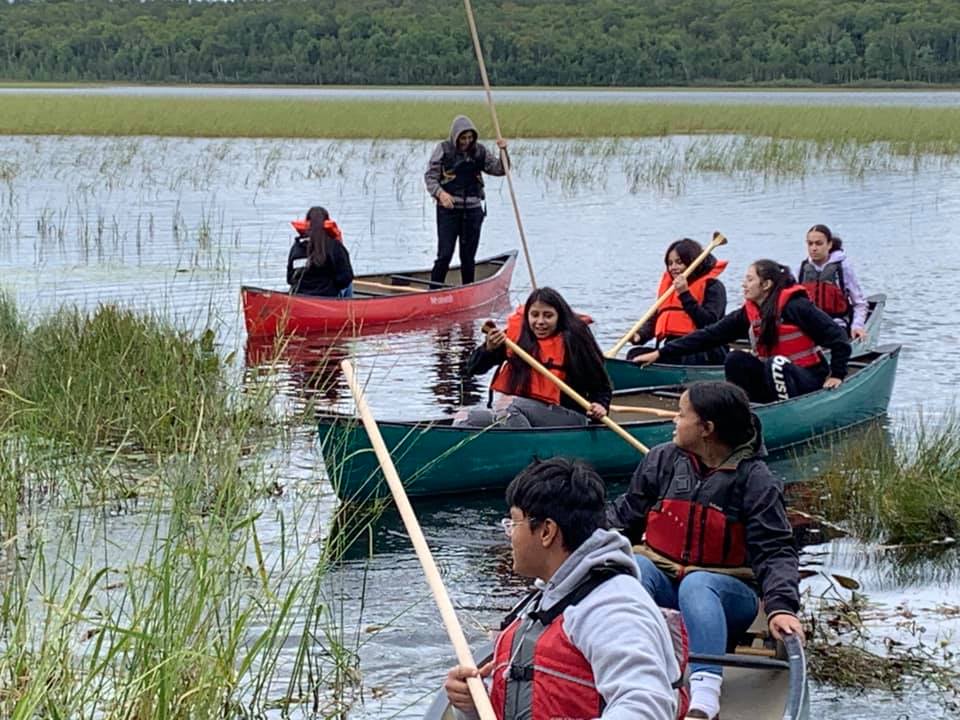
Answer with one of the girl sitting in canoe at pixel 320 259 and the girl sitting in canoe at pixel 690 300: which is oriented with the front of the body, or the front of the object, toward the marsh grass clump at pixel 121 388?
the girl sitting in canoe at pixel 690 300

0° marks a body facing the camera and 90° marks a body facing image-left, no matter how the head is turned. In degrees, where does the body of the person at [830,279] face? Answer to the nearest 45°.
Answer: approximately 45°

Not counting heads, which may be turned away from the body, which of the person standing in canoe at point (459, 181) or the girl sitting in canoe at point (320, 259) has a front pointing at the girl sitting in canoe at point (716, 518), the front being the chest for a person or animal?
the person standing in canoe

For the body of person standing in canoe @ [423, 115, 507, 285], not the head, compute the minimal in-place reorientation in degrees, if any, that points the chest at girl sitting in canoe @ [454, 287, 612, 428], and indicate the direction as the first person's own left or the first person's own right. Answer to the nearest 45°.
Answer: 0° — they already face them

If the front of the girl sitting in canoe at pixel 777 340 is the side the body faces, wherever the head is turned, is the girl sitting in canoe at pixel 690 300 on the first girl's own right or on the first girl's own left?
on the first girl's own right

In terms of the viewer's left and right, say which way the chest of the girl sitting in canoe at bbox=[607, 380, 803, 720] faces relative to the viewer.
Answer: facing the viewer and to the left of the viewer

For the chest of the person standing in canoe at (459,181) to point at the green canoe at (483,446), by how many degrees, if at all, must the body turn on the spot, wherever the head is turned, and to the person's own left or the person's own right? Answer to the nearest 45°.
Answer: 0° — they already face it

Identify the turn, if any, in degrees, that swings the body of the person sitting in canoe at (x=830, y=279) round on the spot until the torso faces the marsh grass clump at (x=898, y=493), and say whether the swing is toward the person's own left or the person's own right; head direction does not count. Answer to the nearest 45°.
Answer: approximately 45° to the person's own left

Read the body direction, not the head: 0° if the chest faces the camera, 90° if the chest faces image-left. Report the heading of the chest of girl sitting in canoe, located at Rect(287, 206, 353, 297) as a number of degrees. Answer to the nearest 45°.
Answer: approximately 180°

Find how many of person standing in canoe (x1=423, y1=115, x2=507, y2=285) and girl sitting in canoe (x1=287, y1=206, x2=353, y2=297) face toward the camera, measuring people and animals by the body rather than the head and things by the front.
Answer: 1

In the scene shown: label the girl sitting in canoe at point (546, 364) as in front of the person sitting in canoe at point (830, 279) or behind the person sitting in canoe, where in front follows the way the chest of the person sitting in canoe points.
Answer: in front

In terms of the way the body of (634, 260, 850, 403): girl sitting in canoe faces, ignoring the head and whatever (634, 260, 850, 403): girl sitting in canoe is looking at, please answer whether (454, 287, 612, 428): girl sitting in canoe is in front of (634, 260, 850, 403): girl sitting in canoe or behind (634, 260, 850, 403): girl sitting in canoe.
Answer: in front

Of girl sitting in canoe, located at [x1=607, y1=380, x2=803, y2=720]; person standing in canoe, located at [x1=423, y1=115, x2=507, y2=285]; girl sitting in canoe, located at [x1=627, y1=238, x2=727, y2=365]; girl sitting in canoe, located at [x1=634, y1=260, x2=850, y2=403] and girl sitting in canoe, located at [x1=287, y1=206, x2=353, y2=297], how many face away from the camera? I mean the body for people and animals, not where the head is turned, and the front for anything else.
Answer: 1

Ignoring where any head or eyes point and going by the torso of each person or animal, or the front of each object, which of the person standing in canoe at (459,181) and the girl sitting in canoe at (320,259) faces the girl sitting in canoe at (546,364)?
the person standing in canoe
